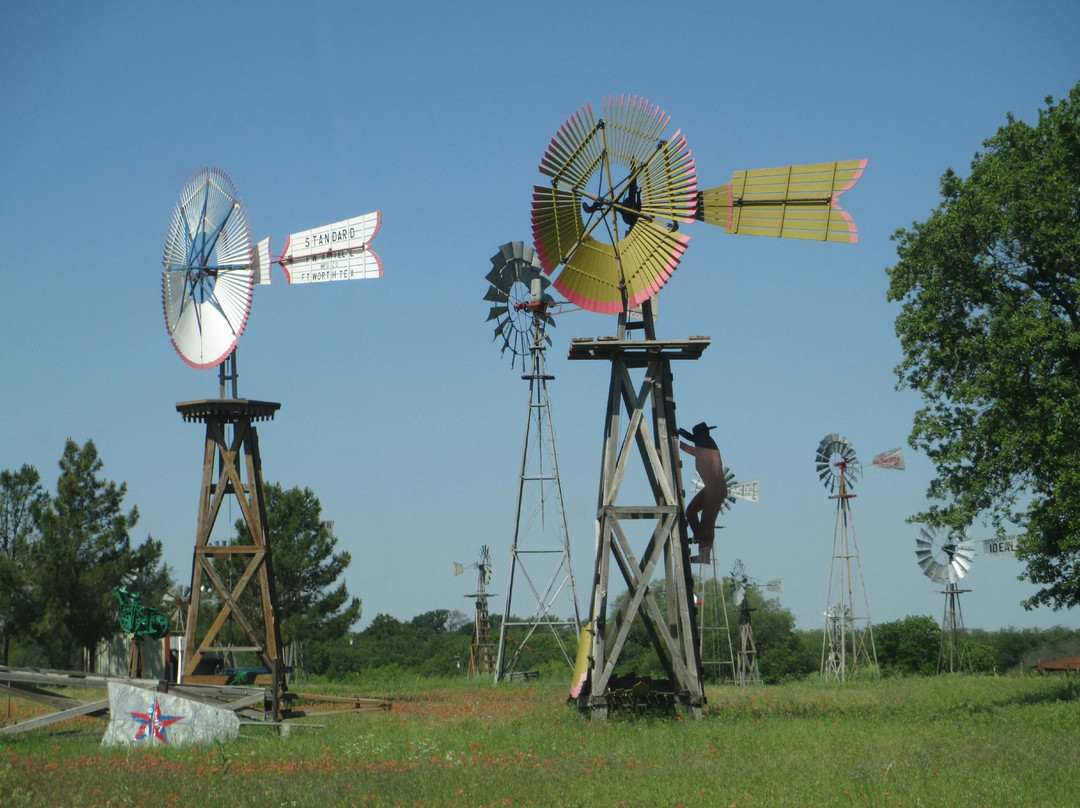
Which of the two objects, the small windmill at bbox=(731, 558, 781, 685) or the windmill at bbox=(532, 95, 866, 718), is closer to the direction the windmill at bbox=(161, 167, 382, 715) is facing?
the windmill

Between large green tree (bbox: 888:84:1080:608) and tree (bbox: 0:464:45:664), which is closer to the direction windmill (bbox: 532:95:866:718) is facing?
the tree

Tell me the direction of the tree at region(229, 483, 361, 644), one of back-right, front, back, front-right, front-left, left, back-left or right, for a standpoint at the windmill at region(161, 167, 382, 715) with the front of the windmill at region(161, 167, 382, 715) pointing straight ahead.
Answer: back-right

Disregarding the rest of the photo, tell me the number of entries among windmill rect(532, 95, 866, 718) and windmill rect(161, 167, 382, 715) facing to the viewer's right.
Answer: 0

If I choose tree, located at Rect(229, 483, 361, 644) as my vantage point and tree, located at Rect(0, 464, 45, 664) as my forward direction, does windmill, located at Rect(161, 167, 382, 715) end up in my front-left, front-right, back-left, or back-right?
front-left

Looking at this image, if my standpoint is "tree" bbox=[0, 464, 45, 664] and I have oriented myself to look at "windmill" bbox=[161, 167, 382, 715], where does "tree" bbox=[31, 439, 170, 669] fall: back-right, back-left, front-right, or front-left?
front-left

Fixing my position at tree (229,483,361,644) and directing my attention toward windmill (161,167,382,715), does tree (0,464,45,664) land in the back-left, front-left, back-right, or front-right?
front-right

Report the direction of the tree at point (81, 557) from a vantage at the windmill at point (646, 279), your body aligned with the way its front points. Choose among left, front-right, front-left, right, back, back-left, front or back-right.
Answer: right

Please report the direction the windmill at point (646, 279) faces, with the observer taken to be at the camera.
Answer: facing the viewer and to the left of the viewer

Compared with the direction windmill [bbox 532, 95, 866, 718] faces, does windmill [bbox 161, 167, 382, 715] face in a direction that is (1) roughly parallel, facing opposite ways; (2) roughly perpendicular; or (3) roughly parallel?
roughly parallel

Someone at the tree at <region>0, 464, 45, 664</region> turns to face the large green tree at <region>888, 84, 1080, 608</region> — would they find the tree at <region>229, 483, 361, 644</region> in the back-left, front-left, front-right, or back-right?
front-left

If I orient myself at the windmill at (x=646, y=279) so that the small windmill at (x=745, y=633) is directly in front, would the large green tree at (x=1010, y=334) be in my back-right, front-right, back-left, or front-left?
front-right
